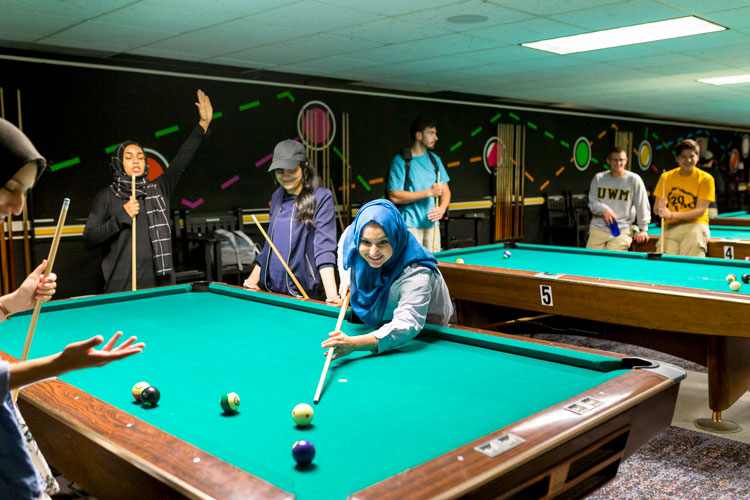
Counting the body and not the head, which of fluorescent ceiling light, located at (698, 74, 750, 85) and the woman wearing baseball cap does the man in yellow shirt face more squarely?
the woman wearing baseball cap

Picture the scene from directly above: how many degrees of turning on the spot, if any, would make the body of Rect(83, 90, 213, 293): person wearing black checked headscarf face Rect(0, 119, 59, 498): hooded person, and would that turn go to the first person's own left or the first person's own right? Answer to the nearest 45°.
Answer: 0° — they already face them

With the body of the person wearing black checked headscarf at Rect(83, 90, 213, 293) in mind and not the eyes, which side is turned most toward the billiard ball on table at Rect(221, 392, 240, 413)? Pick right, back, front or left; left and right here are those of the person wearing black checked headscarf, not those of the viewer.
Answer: front

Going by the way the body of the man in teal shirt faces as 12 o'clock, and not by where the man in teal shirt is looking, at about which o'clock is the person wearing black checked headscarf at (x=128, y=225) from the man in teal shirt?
The person wearing black checked headscarf is roughly at 3 o'clock from the man in teal shirt.

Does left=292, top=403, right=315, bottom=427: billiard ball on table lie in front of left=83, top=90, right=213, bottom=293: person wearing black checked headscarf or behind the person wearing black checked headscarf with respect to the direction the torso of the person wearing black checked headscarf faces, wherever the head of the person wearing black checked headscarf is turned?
in front

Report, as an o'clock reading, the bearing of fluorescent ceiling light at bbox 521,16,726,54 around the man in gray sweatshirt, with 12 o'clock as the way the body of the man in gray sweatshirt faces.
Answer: The fluorescent ceiling light is roughly at 12 o'clock from the man in gray sweatshirt.

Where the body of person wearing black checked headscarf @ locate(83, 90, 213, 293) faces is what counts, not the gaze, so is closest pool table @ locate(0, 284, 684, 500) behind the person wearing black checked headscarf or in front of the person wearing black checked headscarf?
in front
